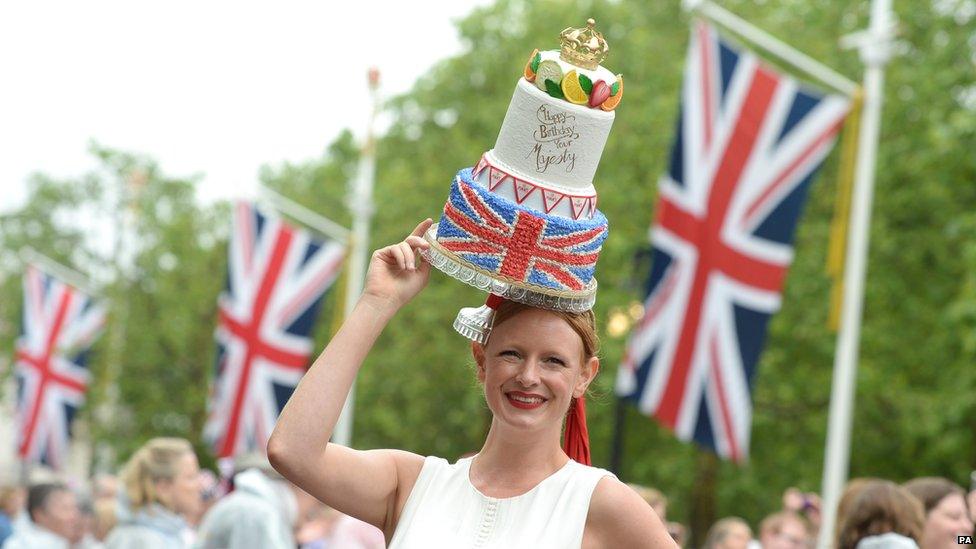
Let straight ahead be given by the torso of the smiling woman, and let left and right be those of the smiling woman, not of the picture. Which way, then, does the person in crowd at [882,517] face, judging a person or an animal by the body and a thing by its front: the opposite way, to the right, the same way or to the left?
the opposite way

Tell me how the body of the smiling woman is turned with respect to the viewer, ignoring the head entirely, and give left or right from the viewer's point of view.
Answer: facing the viewer

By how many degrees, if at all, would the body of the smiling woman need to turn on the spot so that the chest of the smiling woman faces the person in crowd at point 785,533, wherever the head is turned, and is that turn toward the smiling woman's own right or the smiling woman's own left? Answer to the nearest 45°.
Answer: approximately 180°

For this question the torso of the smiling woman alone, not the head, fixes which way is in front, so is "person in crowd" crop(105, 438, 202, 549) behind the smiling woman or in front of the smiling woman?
behind

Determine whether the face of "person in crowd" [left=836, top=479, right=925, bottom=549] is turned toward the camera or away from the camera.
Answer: away from the camera
